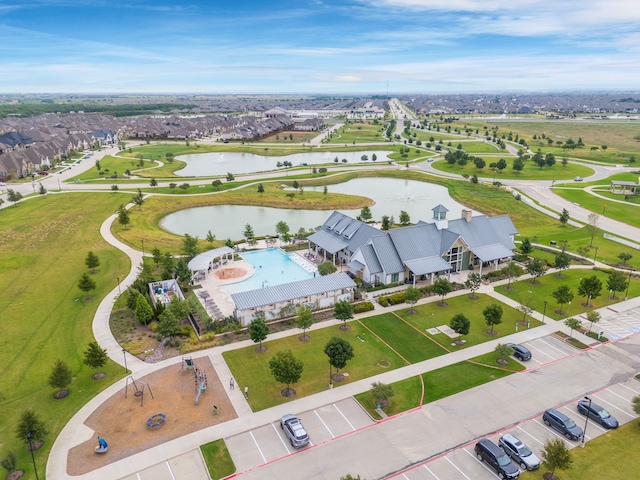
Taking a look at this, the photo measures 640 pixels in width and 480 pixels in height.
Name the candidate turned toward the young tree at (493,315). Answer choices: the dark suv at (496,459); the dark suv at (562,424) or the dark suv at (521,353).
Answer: the dark suv at (521,353)

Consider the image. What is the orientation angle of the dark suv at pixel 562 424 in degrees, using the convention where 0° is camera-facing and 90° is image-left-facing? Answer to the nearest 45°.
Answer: approximately 315°

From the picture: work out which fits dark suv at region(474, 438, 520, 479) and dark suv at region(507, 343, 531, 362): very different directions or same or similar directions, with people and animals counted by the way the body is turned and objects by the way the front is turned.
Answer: very different directions

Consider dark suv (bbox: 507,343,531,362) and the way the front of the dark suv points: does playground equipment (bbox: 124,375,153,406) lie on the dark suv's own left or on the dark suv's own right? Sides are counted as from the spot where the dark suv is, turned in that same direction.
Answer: on the dark suv's own left

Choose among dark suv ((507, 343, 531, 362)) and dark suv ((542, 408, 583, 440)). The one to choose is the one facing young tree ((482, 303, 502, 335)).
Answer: dark suv ((507, 343, 531, 362))

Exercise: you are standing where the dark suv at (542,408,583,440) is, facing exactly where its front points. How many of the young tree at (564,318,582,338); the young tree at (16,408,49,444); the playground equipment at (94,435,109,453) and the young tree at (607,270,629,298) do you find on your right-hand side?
2

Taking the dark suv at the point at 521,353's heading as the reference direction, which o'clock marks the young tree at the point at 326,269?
The young tree is roughly at 11 o'clock from the dark suv.

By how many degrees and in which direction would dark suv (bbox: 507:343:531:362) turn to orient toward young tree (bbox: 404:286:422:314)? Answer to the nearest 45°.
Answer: approximately 45° to its left

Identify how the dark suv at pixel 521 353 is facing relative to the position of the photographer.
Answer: facing away from the viewer and to the left of the viewer

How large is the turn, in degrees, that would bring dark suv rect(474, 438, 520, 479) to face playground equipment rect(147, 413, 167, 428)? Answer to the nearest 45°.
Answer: approximately 135° to its right
